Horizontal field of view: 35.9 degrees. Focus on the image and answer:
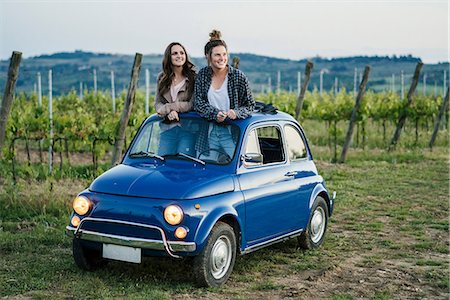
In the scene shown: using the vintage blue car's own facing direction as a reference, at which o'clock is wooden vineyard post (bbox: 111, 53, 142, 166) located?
The wooden vineyard post is roughly at 4 o'clock from the vintage blue car.

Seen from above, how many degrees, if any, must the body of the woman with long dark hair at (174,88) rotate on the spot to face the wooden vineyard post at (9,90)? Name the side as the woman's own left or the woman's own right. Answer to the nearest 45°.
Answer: approximately 135° to the woman's own right

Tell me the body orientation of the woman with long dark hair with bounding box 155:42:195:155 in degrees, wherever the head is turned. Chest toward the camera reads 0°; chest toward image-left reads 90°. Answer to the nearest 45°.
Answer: approximately 0°

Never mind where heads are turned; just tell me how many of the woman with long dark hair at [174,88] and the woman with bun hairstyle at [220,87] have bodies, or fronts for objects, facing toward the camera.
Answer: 2

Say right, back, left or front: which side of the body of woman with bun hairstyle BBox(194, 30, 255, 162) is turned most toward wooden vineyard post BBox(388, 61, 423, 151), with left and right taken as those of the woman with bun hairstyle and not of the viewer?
back

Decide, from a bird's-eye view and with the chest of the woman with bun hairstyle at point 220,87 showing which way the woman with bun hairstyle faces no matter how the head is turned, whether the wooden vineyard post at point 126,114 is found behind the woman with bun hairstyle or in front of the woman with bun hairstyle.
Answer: behind

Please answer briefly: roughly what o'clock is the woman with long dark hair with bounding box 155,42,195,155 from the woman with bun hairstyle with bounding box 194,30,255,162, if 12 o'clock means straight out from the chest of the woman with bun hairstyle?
The woman with long dark hair is roughly at 4 o'clock from the woman with bun hairstyle.

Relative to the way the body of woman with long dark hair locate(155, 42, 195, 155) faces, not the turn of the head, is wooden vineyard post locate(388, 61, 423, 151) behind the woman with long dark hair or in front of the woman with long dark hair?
behind

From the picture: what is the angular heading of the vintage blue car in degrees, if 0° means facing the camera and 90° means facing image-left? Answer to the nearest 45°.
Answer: approximately 45°
